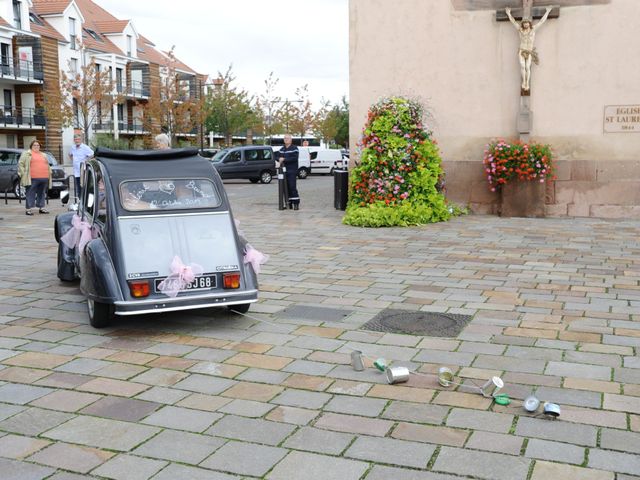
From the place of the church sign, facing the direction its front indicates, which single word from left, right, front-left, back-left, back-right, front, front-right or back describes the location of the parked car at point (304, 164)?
back-right

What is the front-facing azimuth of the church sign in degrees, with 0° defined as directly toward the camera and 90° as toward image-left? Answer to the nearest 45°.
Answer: approximately 0°

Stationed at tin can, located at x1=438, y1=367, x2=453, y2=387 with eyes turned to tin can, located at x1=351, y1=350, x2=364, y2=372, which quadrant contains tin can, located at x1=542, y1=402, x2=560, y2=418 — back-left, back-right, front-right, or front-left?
back-left

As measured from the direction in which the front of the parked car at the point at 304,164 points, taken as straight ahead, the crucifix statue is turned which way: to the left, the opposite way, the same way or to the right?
to the left

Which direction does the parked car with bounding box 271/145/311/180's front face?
to the viewer's left

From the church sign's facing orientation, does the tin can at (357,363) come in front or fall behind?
in front

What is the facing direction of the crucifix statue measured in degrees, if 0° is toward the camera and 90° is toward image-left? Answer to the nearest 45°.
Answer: approximately 0°

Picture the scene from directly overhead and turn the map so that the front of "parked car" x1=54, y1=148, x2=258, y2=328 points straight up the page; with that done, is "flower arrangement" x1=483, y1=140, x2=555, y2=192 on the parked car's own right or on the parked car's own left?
on the parked car's own right

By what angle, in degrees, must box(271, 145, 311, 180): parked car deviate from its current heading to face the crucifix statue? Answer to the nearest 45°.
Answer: approximately 90° to its left

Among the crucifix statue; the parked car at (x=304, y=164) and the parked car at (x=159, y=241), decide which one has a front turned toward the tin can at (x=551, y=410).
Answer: the crucifix statue
